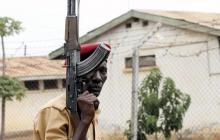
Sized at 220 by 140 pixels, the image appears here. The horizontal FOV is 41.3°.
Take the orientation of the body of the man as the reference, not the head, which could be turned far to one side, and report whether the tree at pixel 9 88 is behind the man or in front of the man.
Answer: behind

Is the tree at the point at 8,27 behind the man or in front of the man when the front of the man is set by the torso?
behind

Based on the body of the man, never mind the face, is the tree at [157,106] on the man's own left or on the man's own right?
on the man's own left
